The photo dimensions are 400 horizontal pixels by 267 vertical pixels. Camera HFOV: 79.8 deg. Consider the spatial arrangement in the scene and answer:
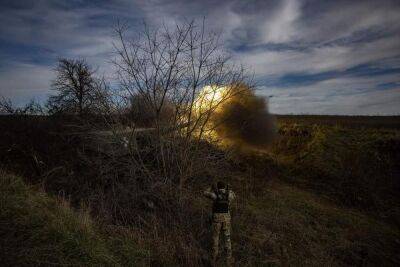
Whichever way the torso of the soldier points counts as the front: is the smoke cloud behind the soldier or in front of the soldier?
in front

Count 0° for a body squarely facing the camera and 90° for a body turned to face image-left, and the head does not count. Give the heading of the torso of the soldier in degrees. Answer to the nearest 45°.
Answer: approximately 180°
